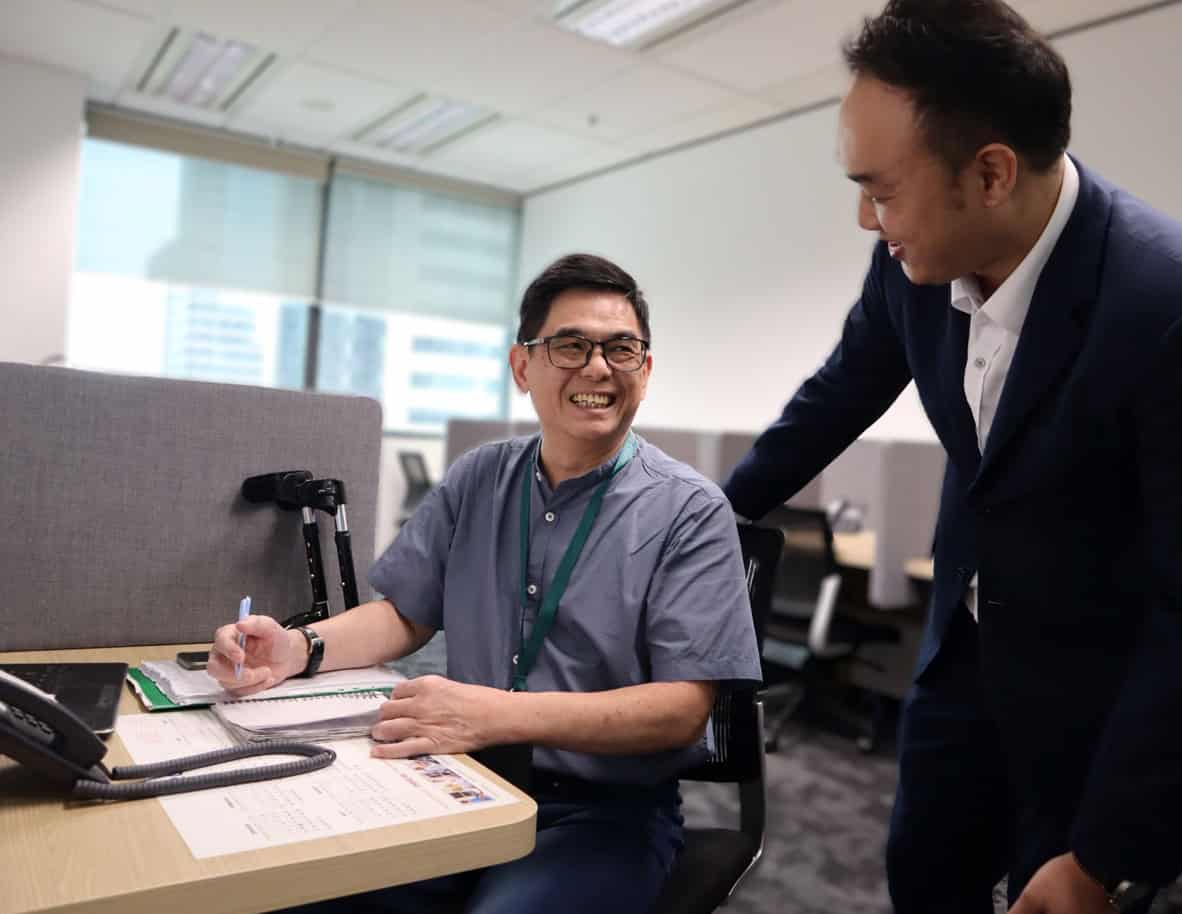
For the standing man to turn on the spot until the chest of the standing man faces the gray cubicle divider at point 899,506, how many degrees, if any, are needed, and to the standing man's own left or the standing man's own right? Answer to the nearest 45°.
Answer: approximately 135° to the standing man's own right

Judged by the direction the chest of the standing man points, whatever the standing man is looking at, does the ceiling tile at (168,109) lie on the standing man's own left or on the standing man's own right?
on the standing man's own right

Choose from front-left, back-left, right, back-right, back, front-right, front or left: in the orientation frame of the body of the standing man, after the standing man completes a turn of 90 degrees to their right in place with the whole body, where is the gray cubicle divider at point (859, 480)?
front-right

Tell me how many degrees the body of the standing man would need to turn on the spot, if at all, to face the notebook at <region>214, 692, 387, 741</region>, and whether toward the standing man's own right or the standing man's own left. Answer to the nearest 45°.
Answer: approximately 45° to the standing man's own right

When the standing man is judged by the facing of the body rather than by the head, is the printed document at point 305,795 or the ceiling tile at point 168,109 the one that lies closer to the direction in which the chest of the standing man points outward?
the printed document

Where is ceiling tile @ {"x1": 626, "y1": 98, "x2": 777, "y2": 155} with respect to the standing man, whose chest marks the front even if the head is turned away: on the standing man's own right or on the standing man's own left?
on the standing man's own right

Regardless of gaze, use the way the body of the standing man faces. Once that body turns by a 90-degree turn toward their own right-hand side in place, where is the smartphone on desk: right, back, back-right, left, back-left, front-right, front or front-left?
front-left

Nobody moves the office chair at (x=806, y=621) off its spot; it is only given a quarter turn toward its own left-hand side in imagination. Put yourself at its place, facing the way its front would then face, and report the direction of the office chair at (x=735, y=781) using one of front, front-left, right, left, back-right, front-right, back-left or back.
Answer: back-left

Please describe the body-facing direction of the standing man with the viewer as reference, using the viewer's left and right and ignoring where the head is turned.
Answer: facing the viewer and to the left of the viewer

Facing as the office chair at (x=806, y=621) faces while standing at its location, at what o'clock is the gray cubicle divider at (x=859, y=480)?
The gray cubicle divider is roughly at 11 o'clock from the office chair.

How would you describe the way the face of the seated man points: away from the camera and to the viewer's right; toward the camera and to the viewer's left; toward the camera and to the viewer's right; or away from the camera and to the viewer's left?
toward the camera and to the viewer's right

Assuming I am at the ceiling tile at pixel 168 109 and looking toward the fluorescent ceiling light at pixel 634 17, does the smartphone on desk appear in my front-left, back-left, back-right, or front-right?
front-right

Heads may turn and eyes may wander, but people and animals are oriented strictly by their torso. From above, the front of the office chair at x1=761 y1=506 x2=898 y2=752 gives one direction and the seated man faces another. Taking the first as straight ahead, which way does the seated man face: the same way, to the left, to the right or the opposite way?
the opposite way

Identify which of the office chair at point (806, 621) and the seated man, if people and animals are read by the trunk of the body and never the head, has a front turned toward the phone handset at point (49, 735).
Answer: the seated man

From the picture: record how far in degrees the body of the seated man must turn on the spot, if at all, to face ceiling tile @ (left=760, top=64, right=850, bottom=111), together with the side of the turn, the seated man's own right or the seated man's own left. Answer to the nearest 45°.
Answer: approximately 135° to the seated man's own right

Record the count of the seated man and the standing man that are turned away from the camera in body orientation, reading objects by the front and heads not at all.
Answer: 0
